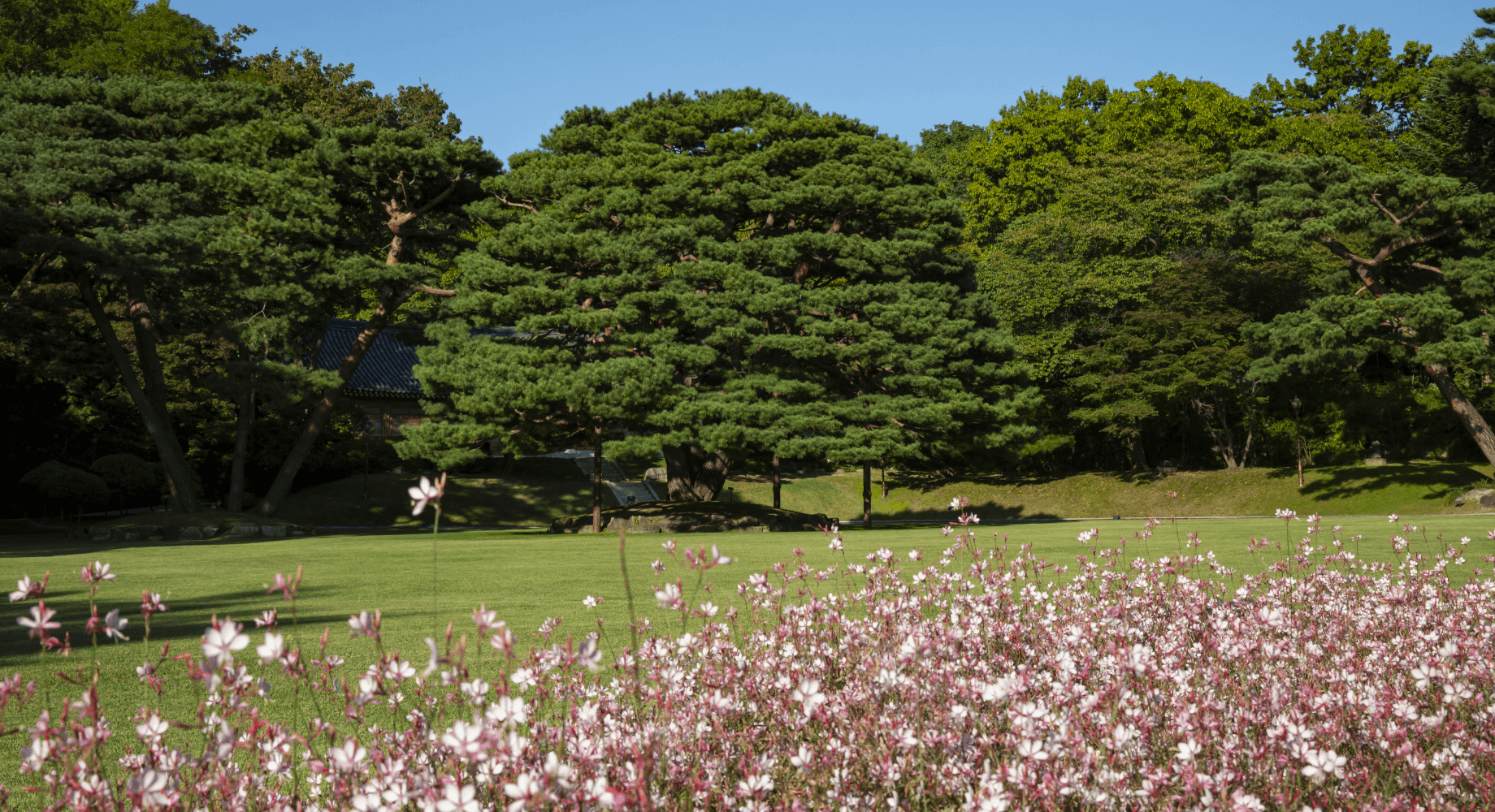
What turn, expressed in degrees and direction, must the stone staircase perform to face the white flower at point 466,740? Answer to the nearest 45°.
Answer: approximately 45° to its right

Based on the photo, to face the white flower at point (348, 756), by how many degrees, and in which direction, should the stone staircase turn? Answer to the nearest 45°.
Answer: approximately 45° to its right

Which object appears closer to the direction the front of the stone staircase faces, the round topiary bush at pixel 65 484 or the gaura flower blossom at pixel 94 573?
the gaura flower blossom

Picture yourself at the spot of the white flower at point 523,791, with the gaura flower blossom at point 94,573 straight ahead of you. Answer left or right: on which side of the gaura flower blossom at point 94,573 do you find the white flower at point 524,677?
right

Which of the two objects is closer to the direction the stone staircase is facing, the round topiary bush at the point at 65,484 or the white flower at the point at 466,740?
the white flower

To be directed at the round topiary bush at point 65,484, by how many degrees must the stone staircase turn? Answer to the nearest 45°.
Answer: approximately 90° to its right

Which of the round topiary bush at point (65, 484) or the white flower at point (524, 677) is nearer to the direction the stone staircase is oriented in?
the white flower

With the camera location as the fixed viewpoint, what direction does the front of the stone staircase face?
facing the viewer and to the right of the viewer

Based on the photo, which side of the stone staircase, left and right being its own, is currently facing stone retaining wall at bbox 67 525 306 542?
right

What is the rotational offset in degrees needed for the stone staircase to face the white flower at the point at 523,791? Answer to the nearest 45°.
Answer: approximately 45° to its right

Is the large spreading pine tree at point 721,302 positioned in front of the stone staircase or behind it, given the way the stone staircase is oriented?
in front

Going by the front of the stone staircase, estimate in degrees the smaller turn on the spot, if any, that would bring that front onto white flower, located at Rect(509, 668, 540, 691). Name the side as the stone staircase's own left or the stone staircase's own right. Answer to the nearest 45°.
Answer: approximately 45° to the stone staircase's own right

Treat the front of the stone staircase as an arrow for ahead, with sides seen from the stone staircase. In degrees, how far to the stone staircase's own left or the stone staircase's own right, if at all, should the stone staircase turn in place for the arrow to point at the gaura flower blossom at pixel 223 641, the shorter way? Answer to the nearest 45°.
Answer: approximately 45° to the stone staircase's own right

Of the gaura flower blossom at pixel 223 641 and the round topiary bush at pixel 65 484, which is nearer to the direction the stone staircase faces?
the gaura flower blossom
